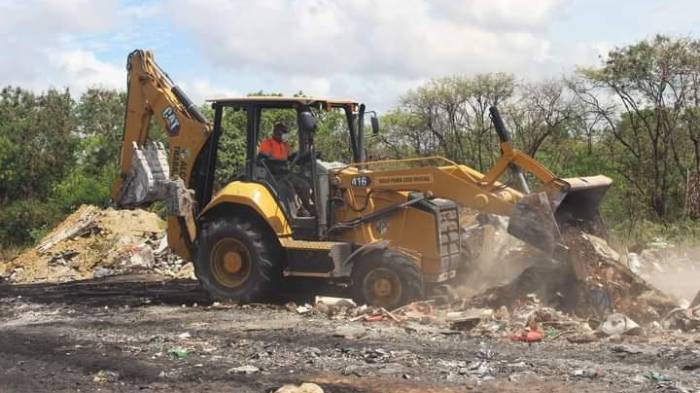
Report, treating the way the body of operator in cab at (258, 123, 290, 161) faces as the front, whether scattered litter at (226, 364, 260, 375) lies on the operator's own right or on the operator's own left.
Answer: on the operator's own right

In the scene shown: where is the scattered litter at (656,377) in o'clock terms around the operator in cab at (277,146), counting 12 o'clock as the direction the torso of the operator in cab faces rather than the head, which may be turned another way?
The scattered litter is roughly at 2 o'clock from the operator in cab.

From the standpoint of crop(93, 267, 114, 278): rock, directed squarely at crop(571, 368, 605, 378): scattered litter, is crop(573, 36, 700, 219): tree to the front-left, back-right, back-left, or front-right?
front-left

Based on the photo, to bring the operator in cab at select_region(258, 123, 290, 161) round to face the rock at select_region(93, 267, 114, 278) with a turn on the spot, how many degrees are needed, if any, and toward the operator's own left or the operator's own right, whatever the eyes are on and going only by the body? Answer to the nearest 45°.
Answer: approximately 135° to the operator's own left

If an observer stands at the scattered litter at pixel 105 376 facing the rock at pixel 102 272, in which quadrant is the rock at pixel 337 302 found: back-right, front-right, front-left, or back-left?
front-right

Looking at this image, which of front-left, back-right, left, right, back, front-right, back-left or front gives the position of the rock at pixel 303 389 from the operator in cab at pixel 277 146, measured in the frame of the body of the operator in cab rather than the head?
right

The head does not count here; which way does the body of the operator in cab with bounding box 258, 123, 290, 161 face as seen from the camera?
to the viewer's right

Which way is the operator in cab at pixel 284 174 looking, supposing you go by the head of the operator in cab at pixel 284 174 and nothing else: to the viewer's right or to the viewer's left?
to the viewer's right

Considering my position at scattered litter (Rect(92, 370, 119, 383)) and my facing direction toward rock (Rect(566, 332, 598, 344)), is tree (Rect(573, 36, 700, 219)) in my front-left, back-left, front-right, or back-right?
front-left

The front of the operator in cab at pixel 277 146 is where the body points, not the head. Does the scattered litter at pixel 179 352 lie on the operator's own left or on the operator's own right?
on the operator's own right

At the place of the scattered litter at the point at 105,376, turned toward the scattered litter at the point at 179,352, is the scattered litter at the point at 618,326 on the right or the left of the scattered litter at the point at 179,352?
right

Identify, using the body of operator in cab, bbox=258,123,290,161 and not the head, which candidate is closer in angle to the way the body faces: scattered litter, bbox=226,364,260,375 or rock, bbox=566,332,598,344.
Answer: the rock

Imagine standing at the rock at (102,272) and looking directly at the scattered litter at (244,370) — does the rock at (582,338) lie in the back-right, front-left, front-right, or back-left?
front-left

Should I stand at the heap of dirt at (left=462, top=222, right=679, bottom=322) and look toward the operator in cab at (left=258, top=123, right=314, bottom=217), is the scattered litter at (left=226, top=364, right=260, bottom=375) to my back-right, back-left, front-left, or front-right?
front-left

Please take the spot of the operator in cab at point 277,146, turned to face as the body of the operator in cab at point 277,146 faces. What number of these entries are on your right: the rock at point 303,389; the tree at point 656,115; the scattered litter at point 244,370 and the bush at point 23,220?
2

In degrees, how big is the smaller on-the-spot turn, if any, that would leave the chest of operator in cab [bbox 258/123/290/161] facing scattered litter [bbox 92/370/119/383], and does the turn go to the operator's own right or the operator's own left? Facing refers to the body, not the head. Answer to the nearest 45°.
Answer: approximately 90° to the operator's own right

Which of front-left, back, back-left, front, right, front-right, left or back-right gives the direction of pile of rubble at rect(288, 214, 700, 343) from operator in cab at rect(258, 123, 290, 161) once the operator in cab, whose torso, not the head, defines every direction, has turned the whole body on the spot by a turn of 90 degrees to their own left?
back-right

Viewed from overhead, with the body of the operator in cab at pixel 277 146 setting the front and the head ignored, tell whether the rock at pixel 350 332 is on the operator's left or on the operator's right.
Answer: on the operator's right

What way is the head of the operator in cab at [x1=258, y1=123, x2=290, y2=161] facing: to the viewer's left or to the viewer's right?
to the viewer's right

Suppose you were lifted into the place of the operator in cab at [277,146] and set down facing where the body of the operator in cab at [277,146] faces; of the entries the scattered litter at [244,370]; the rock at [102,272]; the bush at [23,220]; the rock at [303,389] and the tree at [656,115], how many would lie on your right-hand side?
2
